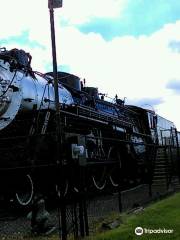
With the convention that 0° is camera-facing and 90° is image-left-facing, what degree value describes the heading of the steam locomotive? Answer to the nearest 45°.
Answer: approximately 45°
